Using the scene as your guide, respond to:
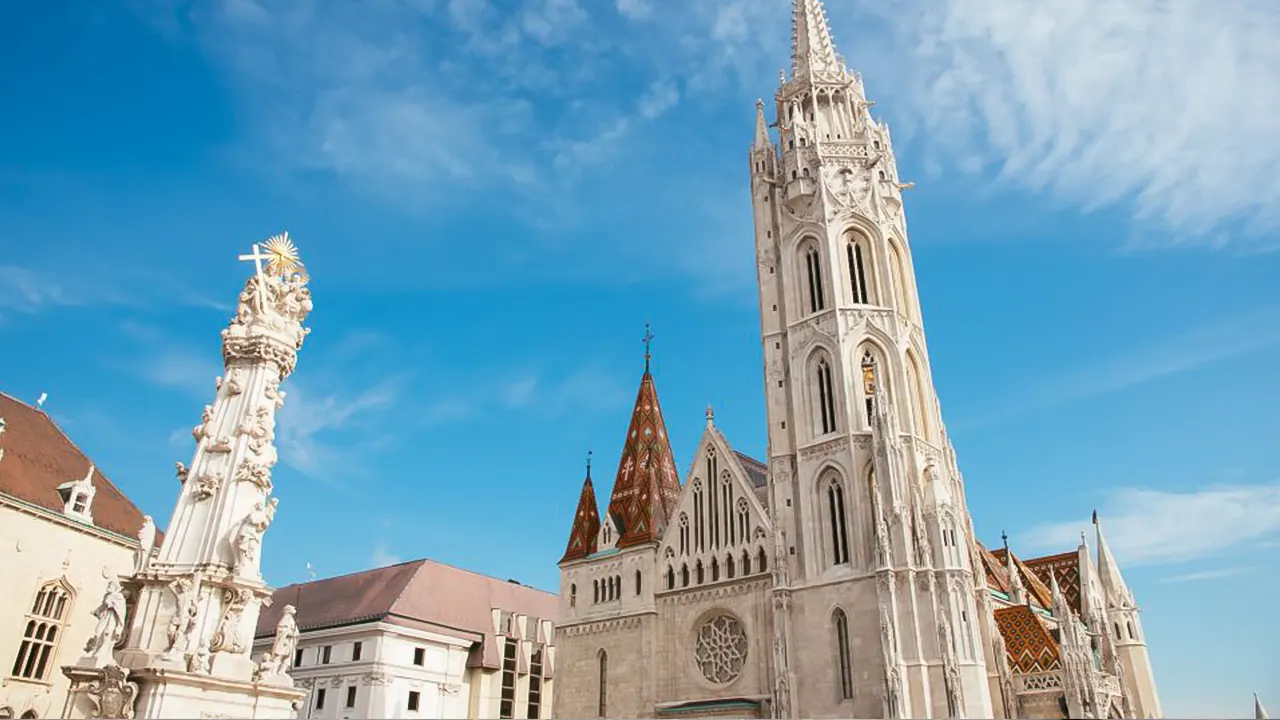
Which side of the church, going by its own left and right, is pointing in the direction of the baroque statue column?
front

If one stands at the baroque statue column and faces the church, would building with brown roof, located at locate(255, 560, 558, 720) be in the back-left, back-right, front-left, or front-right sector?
front-left

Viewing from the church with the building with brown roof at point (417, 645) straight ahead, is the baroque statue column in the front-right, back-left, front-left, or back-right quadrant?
front-left

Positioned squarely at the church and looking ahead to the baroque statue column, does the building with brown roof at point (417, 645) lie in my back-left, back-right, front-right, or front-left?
front-right

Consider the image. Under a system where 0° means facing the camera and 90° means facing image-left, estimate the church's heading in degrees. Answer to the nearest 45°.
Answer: approximately 45°

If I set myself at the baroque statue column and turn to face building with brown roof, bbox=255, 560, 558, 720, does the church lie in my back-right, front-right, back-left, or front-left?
front-right
